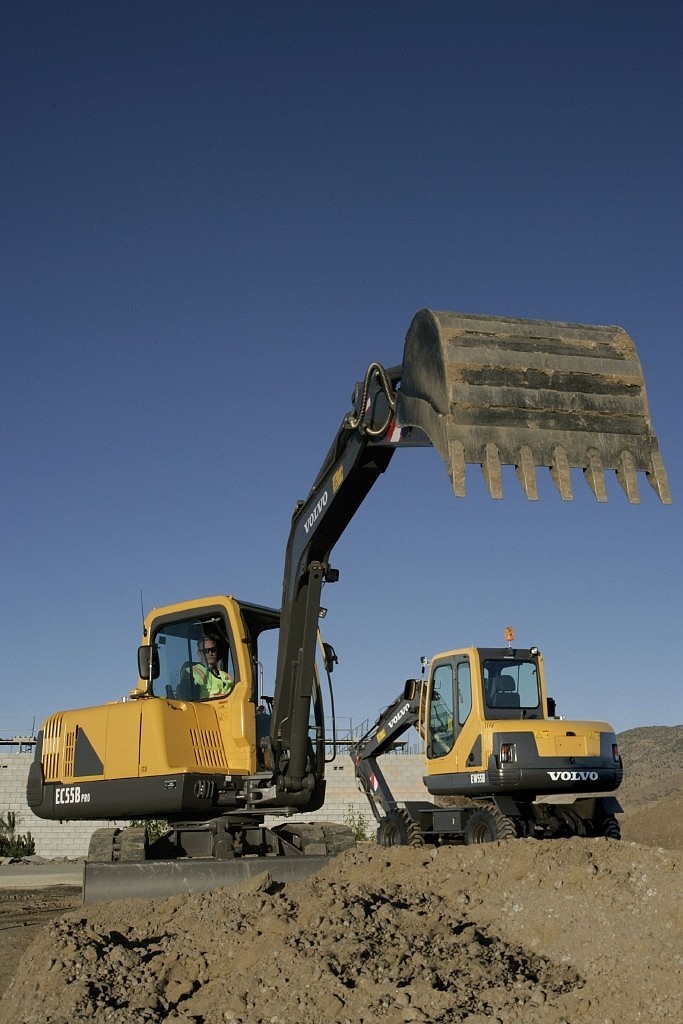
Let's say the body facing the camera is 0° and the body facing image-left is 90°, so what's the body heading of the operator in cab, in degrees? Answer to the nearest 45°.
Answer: approximately 315°

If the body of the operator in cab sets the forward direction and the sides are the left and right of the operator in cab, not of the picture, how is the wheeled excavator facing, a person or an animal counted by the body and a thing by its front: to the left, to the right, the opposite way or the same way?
the opposite way

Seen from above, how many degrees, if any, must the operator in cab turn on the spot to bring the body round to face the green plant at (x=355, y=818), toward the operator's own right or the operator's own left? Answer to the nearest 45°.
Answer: approximately 135° to the operator's own left

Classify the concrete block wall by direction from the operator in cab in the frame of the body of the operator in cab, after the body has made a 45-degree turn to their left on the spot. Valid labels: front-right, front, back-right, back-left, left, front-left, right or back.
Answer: left

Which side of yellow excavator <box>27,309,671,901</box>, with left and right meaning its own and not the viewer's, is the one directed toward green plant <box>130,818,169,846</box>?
back

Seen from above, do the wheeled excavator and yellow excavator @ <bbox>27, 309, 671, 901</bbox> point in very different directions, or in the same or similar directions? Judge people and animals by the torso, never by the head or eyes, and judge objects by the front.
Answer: very different directions

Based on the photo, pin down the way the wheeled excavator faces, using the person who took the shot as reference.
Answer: facing away from the viewer and to the left of the viewer
